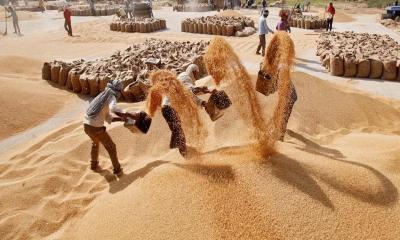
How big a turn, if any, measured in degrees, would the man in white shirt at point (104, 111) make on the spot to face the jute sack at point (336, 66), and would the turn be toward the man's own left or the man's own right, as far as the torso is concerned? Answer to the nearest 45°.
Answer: approximately 45° to the man's own left

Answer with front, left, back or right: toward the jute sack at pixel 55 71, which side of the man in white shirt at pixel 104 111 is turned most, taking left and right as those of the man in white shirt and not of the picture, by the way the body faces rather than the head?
left

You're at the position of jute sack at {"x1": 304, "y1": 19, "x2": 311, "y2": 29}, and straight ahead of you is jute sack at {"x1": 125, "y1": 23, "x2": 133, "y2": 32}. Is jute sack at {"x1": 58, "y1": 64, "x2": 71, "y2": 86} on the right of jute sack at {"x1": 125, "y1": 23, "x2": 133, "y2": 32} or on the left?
left

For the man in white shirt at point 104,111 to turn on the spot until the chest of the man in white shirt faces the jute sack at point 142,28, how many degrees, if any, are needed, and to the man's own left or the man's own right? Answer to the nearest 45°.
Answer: approximately 90° to the man's own left

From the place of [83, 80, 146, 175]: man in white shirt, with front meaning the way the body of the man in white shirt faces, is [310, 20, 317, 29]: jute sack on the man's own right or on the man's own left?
on the man's own left

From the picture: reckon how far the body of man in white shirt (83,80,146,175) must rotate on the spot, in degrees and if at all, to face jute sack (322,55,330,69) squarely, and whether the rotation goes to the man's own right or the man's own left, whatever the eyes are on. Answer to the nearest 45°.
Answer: approximately 45° to the man's own left

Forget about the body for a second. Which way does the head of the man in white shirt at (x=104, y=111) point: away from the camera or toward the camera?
away from the camera

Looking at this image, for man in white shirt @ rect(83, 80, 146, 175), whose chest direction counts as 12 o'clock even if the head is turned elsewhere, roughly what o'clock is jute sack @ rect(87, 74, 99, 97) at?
The jute sack is roughly at 9 o'clock from the man in white shirt.

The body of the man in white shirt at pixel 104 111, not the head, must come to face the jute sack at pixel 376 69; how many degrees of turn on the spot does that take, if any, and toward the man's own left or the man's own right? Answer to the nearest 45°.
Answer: approximately 45° to the man's own left

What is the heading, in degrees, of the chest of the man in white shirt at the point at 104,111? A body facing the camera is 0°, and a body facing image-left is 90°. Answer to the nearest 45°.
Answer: approximately 270°

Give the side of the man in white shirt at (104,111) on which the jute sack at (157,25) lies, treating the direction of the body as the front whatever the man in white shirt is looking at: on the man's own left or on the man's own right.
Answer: on the man's own left

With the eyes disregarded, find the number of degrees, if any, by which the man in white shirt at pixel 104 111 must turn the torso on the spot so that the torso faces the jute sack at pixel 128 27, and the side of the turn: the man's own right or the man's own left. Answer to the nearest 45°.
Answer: approximately 90° to the man's own left
